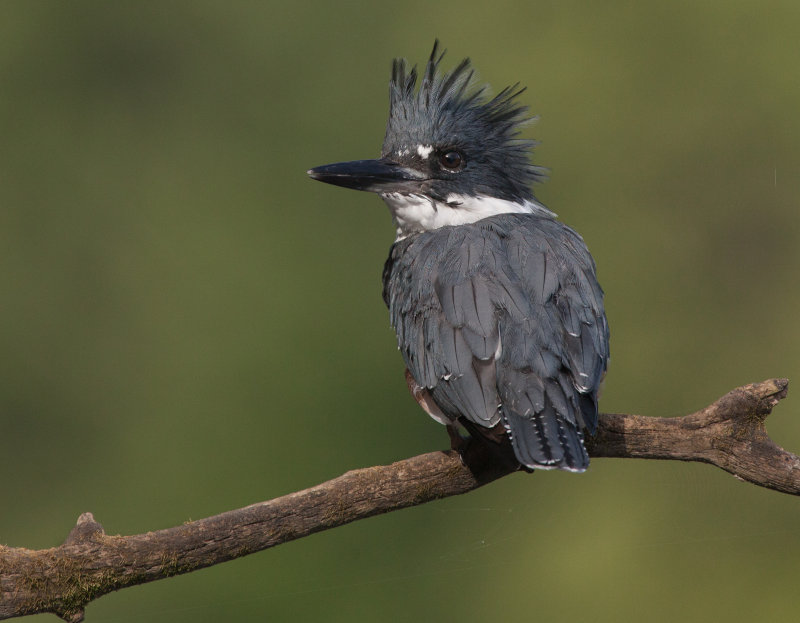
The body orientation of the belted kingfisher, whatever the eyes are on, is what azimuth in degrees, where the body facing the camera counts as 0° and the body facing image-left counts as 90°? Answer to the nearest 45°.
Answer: approximately 135°
